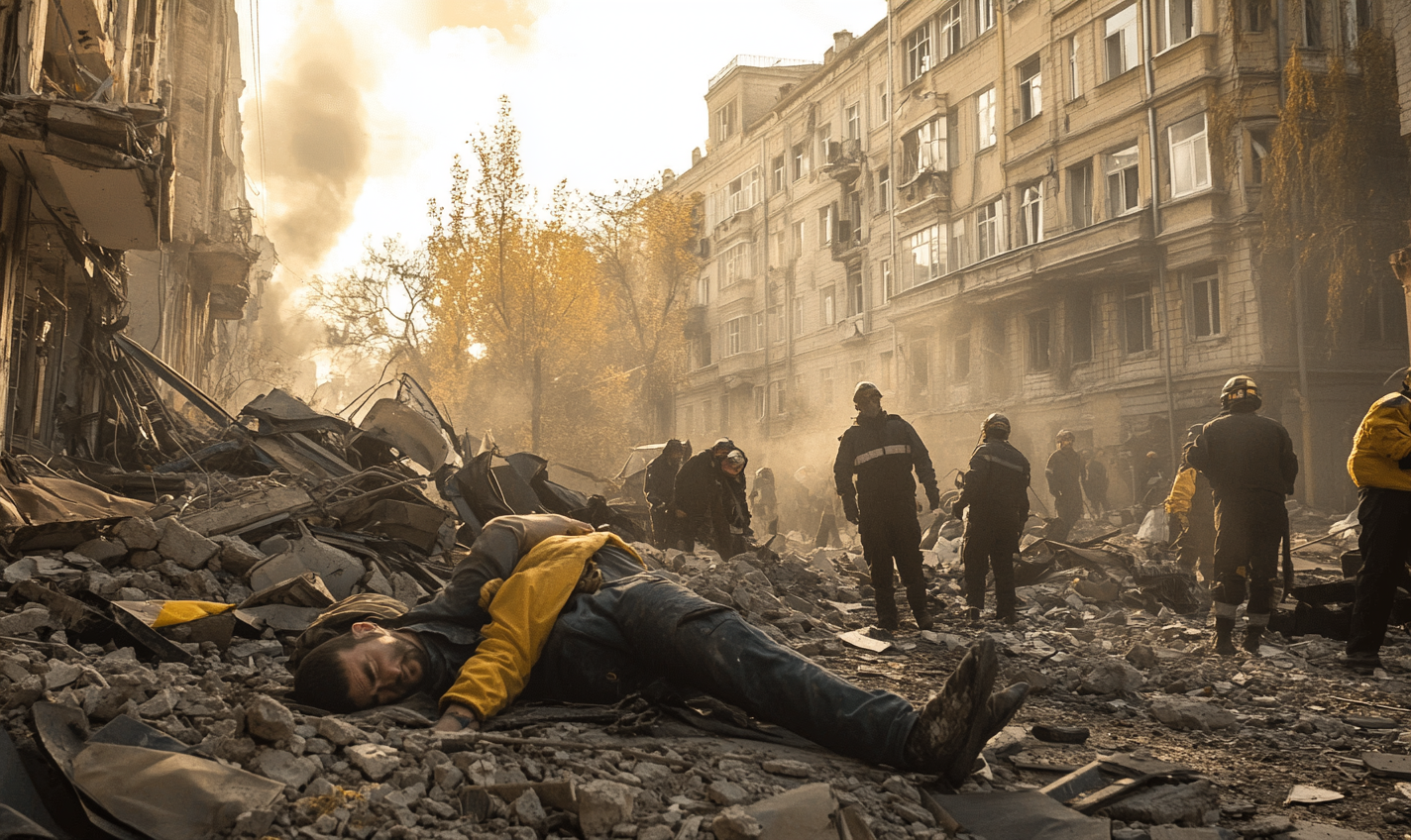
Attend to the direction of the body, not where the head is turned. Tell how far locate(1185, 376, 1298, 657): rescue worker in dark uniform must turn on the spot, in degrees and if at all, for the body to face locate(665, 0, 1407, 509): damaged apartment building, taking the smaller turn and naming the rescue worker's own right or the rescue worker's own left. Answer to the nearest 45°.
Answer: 0° — they already face it

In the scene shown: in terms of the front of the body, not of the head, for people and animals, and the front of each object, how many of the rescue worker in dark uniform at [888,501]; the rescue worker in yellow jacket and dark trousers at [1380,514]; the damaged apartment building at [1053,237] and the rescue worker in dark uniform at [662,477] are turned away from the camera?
0

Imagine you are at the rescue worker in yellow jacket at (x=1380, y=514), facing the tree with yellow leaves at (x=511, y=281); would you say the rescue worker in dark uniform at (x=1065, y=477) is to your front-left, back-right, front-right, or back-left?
front-right

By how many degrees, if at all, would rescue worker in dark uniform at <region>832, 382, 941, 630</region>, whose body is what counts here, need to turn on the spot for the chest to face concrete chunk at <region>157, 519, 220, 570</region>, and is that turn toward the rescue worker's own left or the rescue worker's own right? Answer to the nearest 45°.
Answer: approximately 45° to the rescue worker's own right

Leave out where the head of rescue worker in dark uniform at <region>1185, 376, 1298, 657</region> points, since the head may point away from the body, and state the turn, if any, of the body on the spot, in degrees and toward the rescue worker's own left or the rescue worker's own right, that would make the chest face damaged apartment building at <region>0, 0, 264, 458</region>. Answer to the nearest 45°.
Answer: approximately 90° to the rescue worker's own left

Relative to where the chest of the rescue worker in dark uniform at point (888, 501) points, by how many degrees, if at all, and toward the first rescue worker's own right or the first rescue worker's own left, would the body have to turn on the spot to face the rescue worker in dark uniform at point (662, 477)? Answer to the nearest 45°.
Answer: approximately 135° to the first rescue worker's own right

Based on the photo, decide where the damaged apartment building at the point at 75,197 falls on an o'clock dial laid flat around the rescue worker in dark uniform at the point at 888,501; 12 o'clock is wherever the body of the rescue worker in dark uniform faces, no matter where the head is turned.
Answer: The damaged apartment building is roughly at 3 o'clock from the rescue worker in dark uniform.

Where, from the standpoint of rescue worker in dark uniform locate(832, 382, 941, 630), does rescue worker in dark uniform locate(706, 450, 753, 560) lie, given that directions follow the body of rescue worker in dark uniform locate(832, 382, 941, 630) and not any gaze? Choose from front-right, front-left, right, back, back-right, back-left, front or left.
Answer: back-right

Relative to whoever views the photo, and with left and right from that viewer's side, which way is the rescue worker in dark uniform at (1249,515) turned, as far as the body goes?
facing away from the viewer
